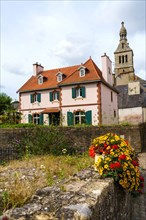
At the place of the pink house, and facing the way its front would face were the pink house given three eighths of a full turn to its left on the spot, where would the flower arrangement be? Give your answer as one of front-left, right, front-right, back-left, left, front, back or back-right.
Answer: right

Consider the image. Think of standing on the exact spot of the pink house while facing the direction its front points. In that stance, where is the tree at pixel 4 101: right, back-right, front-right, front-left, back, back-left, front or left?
right

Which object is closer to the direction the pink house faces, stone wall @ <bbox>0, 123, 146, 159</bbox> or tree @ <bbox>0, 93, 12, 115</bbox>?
the stone wall

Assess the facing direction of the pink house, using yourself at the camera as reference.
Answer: facing the viewer and to the left of the viewer
